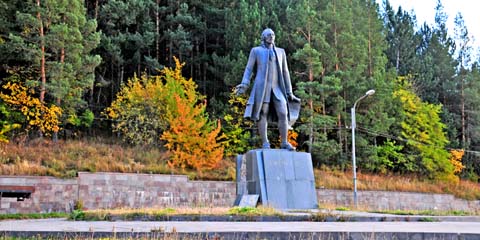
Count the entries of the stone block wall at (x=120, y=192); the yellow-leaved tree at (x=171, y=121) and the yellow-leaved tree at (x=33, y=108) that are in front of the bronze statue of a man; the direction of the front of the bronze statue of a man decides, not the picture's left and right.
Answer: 0

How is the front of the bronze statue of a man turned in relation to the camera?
facing the viewer and to the right of the viewer

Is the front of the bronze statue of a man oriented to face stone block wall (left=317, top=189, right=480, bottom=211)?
no

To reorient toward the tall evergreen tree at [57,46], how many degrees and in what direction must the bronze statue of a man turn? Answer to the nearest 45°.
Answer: approximately 180°

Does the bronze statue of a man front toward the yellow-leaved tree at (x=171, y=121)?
no

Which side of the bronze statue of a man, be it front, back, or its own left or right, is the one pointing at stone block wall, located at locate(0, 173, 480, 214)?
back

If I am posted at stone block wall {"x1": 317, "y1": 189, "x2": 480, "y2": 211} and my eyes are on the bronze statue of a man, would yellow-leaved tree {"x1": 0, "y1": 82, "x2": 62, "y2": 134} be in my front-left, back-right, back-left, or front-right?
front-right

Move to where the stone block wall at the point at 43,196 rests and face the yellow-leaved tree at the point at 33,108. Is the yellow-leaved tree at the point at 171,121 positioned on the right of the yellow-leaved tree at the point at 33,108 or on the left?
right

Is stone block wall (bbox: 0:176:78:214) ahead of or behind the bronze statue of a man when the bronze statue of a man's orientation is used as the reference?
behind

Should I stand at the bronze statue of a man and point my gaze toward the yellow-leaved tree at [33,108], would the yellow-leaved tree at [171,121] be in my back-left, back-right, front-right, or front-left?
front-right

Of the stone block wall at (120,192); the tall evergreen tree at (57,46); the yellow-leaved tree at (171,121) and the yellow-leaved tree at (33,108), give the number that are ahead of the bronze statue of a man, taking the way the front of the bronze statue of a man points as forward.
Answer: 0

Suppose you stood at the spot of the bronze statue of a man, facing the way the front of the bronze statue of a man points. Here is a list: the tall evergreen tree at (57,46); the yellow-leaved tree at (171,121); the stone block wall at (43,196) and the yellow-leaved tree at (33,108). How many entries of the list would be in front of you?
0
